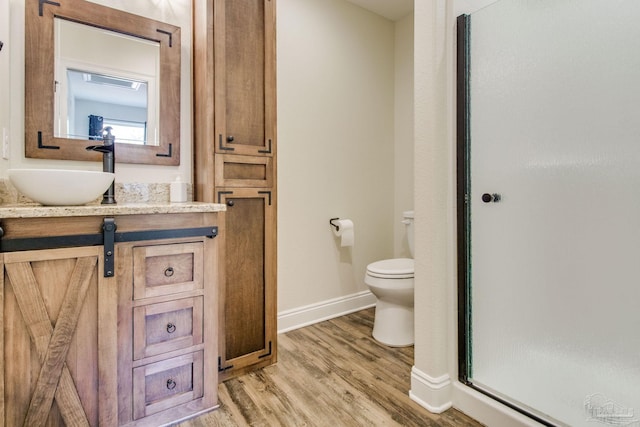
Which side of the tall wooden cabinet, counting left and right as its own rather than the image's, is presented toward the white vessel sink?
right

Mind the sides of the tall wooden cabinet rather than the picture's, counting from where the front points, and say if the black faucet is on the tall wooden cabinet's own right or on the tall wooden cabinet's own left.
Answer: on the tall wooden cabinet's own right

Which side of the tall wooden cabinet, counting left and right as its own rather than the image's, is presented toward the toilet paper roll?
left

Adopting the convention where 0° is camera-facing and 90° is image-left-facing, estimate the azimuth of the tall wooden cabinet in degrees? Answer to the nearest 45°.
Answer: approximately 315°

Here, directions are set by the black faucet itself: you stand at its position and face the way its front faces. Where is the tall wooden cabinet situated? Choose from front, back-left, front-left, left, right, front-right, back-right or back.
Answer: back

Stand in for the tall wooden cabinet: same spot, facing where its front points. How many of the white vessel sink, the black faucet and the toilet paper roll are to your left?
1

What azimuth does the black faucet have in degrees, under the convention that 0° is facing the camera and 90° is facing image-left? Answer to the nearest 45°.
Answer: approximately 90°

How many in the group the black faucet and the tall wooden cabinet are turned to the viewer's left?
1

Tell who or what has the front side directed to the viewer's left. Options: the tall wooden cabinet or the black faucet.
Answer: the black faucet

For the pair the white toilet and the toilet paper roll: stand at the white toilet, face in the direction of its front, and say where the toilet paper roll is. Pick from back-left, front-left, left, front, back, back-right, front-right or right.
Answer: right

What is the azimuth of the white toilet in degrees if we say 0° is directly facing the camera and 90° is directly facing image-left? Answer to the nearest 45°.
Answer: approximately 45°
